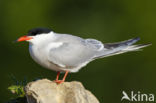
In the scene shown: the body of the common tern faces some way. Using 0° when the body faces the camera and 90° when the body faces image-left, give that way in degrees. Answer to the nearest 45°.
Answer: approximately 90°
